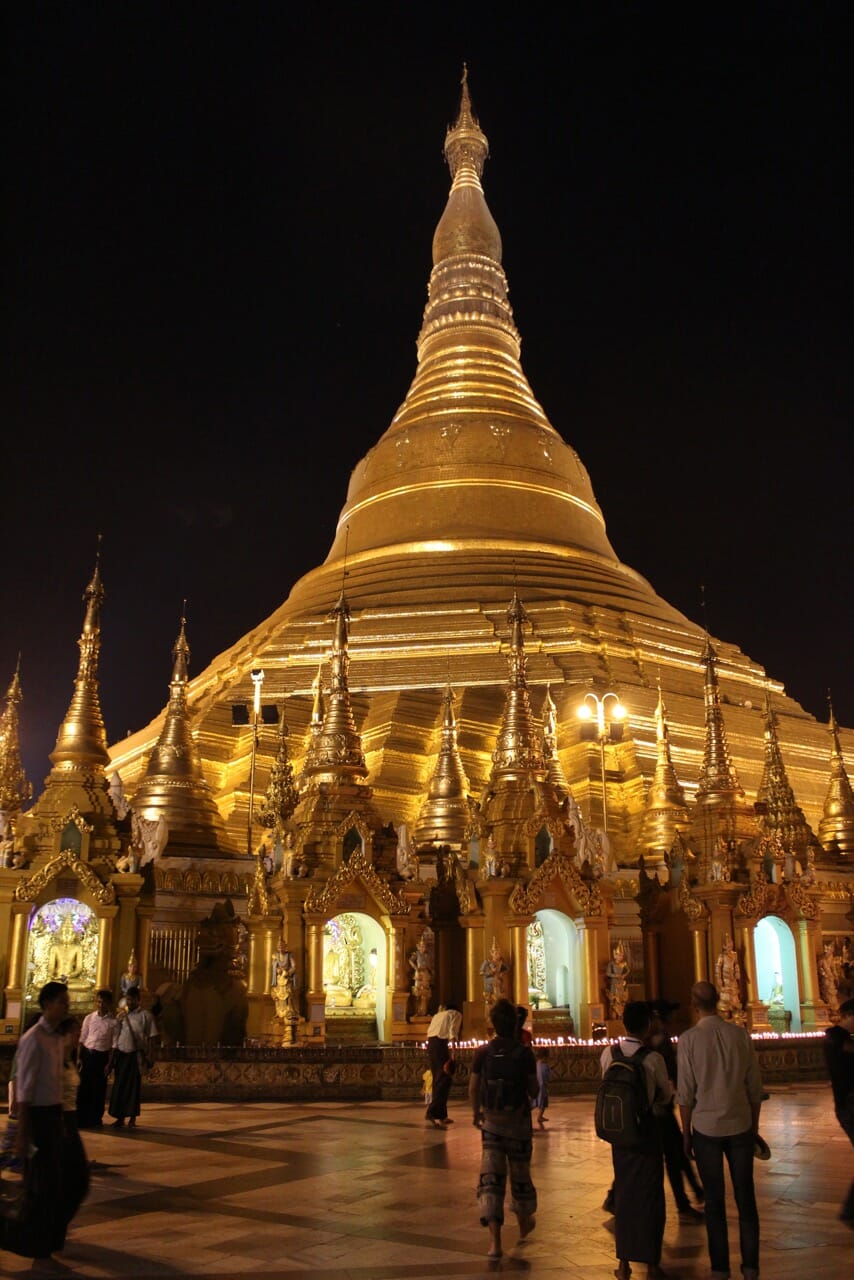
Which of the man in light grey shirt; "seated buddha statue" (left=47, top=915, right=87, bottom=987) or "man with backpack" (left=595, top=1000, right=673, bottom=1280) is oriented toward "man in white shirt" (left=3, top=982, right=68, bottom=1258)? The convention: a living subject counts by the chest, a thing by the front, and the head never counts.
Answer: the seated buddha statue

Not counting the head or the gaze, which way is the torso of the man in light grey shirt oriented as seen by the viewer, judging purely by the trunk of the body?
away from the camera

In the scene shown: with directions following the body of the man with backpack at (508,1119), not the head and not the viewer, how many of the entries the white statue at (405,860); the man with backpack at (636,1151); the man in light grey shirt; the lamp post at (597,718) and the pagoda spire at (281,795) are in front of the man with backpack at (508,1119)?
3

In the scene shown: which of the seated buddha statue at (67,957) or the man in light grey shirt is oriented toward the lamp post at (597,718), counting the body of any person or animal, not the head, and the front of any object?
the man in light grey shirt

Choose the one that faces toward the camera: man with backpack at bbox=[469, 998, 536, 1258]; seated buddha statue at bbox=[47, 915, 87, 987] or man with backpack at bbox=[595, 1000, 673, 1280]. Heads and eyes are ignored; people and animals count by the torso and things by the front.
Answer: the seated buddha statue

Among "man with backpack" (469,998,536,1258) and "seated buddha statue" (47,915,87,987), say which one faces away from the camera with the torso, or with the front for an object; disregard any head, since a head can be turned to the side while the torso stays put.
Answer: the man with backpack

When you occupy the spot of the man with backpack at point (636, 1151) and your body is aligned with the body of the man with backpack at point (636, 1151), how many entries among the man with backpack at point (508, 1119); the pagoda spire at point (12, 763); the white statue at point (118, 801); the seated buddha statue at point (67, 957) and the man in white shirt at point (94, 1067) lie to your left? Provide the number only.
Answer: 5

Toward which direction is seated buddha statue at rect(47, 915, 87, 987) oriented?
toward the camera

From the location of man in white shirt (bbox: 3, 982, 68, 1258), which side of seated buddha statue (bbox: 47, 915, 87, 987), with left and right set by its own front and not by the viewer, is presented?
front

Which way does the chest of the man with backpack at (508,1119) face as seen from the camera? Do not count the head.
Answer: away from the camera

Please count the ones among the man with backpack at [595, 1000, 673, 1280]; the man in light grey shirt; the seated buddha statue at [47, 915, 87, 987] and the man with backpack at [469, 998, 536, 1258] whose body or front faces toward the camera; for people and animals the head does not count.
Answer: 1

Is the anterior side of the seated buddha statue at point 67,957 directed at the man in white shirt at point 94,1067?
yes

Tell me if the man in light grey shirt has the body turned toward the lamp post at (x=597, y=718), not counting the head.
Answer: yes

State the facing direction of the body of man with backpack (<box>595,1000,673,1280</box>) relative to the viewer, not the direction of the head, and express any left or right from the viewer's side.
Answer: facing away from the viewer and to the right of the viewer

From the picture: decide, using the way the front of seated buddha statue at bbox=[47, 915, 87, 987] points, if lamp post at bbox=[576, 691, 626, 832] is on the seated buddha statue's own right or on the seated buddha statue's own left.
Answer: on the seated buddha statue's own left

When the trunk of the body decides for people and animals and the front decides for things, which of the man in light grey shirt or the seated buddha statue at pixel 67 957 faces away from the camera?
the man in light grey shirt

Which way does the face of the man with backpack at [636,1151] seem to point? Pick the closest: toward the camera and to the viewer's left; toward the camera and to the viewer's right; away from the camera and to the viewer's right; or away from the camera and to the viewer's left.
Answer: away from the camera and to the viewer's right

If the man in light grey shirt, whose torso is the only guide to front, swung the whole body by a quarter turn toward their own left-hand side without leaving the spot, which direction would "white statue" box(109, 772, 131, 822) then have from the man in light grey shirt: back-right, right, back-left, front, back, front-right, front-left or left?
front-right

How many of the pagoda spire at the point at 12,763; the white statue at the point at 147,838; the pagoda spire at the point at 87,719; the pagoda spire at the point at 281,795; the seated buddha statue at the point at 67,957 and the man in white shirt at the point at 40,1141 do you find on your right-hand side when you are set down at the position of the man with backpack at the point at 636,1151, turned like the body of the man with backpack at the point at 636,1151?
0

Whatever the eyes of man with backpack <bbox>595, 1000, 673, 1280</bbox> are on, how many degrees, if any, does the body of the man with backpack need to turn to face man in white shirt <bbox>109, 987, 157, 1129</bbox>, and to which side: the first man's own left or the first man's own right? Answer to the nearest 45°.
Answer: approximately 90° to the first man's own left

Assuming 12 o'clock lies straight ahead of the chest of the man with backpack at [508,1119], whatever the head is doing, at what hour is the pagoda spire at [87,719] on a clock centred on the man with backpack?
The pagoda spire is roughly at 11 o'clock from the man with backpack.
